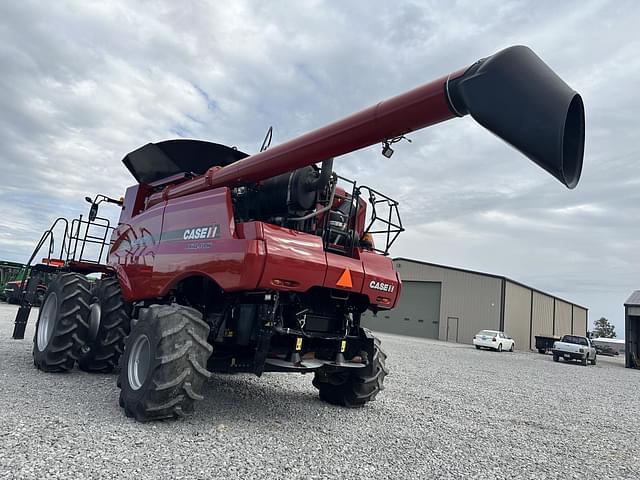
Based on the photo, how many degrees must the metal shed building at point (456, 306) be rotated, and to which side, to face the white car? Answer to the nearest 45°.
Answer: approximately 45° to its left

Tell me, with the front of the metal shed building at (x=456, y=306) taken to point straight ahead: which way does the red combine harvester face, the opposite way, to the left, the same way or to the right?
to the right

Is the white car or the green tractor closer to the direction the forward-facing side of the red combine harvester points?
the green tractor

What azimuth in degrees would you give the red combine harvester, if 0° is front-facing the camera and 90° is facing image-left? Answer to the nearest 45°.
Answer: approximately 135°

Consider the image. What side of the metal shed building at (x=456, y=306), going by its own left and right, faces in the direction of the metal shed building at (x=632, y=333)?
left

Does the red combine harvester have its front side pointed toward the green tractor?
yes

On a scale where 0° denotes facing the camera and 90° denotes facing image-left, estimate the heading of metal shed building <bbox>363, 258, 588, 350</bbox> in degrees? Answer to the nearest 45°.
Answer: approximately 45°

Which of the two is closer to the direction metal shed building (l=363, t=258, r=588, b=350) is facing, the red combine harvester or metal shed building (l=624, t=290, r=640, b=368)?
the red combine harvester

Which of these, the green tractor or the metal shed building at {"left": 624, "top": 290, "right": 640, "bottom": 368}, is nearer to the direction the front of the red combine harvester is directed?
the green tractor
